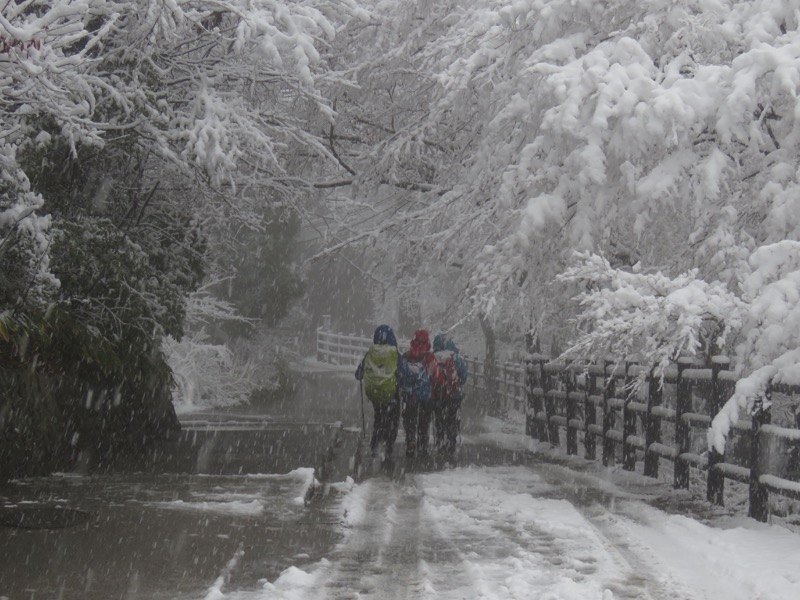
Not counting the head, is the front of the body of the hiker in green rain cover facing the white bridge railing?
yes

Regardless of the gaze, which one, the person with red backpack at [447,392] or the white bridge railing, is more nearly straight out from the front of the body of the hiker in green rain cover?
the white bridge railing

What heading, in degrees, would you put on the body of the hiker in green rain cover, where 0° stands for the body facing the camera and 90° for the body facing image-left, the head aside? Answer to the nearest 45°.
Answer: approximately 180°

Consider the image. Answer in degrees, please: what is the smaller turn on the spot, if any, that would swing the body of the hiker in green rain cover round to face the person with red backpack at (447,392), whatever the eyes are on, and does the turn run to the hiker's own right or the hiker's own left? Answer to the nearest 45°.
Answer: approximately 45° to the hiker's own right

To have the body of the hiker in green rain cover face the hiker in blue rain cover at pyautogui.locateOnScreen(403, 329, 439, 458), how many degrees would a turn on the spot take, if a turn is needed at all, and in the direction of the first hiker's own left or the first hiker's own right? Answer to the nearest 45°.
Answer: approximately 45° to the first hiker's own right
